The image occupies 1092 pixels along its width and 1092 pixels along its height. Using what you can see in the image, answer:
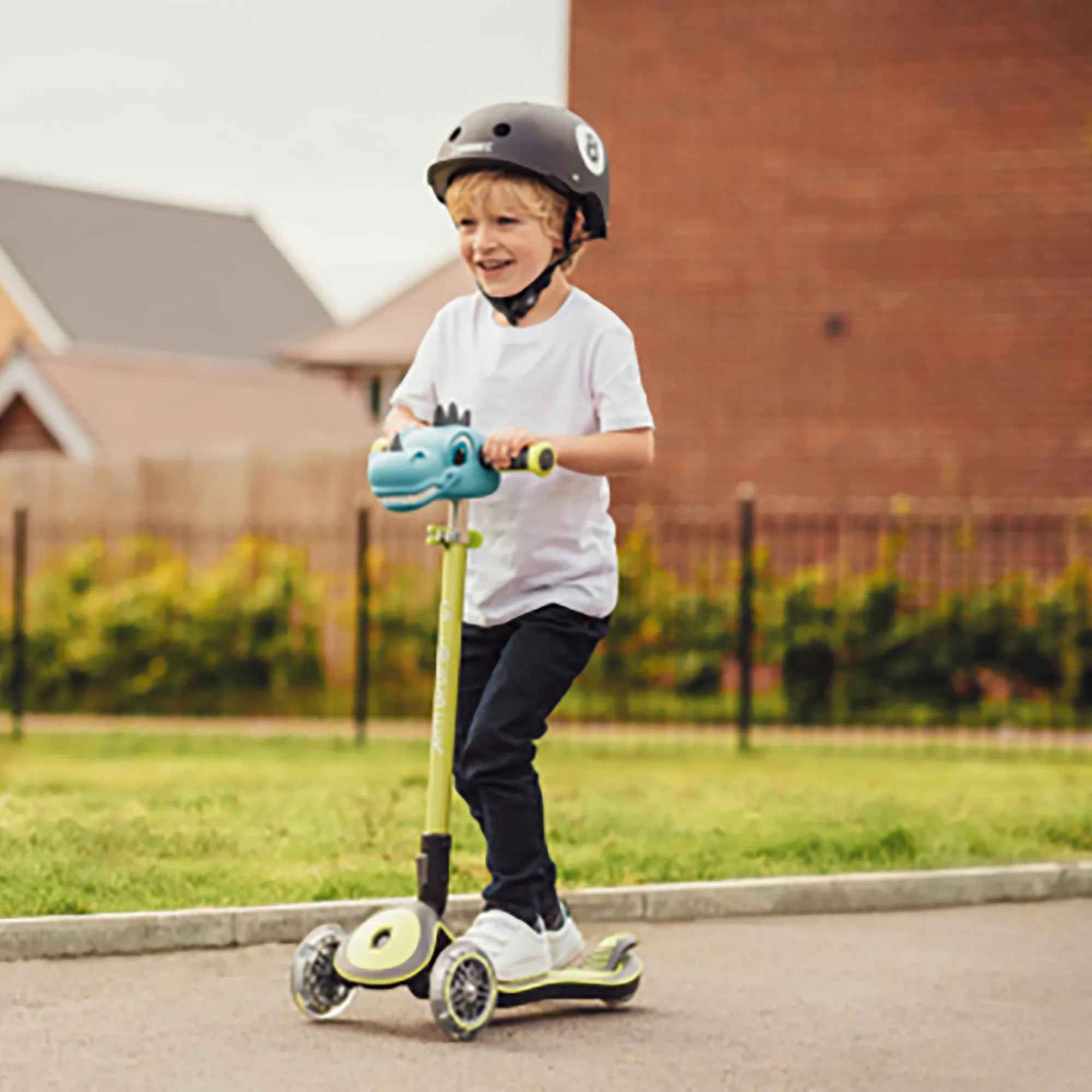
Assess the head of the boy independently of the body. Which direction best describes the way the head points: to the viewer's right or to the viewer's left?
to the viewer's left

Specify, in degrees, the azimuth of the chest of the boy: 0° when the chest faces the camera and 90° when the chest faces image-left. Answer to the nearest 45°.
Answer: approximately 45°

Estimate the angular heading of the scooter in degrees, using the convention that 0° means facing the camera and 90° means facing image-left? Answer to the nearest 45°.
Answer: approximately 45°

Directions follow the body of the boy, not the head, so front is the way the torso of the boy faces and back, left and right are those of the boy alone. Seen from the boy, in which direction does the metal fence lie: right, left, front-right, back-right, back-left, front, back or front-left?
back-right

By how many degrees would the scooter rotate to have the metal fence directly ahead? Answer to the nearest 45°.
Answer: approximately 135° to its right
